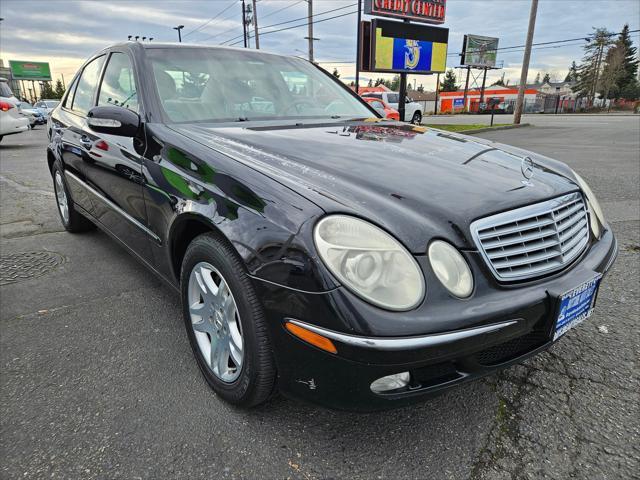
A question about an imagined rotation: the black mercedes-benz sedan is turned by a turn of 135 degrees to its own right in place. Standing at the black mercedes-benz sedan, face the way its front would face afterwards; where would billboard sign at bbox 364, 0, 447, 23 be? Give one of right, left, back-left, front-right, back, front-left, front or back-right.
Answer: right

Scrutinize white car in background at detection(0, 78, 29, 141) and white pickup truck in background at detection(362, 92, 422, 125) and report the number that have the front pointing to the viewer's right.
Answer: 1

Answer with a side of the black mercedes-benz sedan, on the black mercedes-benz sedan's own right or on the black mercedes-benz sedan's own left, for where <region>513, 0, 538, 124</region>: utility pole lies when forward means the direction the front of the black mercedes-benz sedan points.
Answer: on the black mercedes-benz sedan's own left

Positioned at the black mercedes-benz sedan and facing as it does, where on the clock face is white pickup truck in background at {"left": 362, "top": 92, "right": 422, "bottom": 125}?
The white pickup truck in background is roughly at 8 o'clock from the black mercedes-benz sedan.

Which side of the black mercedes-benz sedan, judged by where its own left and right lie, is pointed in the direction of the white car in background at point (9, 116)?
back

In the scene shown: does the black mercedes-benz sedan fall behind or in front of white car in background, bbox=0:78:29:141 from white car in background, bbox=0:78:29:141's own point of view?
behind

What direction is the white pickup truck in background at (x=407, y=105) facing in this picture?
to the viewer's right

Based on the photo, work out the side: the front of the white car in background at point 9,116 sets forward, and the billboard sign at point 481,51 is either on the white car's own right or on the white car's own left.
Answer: on the white car's own right

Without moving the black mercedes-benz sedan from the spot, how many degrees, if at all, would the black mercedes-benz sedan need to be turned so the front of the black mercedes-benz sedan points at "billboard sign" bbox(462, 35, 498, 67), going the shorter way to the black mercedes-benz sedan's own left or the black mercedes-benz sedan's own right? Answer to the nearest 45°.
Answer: approximately 135° to the black mercedes-benz sedan's own left

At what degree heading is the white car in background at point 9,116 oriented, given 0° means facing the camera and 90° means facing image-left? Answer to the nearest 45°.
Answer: approximately 135°

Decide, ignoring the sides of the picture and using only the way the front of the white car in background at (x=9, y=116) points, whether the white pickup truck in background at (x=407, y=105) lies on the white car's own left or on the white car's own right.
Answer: on the white car's own right

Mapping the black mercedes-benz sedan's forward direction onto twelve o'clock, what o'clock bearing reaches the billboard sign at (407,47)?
The billboard sign is roughly at 8 o'clock from the black mercedes-benz sedan.
